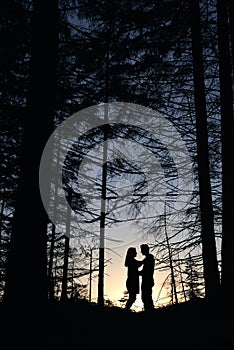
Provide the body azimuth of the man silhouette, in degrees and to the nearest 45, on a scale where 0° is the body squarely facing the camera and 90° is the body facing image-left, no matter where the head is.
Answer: approximately 90°

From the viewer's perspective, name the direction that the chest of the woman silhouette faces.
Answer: to the viewer's right

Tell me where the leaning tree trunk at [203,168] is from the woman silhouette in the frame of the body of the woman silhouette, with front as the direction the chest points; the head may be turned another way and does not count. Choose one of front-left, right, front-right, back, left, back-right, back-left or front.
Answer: front-right

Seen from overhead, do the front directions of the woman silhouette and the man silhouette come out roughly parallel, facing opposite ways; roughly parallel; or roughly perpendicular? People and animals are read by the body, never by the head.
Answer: roughly parallel, facing opposite ways

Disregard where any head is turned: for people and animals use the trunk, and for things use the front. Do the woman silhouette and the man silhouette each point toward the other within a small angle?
yes

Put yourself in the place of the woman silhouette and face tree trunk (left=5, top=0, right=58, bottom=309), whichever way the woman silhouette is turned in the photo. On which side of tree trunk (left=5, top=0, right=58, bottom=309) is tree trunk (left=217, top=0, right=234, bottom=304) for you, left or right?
left

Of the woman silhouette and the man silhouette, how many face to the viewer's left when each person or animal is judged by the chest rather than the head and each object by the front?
1

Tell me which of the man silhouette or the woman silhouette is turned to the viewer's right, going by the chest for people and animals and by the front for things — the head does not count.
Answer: the woman silhouette

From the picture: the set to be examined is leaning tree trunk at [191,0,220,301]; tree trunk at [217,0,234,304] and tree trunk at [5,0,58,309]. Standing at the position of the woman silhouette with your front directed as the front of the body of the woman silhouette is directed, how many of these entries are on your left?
0
